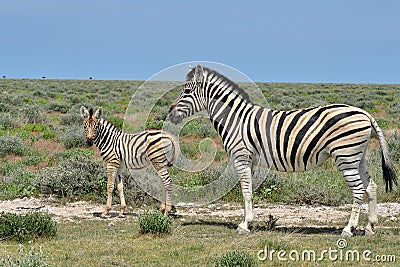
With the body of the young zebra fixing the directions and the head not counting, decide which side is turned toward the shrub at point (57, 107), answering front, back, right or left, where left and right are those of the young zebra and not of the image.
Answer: right

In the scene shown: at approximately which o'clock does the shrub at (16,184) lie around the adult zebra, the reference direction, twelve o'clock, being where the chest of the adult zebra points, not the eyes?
The shrub is roughly at 1 o'clock from the adult zebra.

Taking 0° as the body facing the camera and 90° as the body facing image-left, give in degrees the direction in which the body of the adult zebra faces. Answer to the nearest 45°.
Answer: approximately 90°

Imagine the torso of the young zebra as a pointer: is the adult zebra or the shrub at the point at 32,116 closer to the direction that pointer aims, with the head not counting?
the shrub

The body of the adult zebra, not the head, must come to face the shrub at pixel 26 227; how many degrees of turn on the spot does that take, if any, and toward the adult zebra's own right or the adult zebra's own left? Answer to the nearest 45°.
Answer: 0° — it already faces it

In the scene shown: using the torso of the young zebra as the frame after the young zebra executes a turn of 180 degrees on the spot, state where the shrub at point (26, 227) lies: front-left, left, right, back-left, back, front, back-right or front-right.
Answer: back-right

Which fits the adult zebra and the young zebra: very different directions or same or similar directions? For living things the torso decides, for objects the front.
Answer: same or similar directions

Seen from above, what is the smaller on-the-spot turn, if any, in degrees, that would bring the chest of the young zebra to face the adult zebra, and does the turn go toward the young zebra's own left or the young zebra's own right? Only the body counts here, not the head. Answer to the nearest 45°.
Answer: approximately 135° to the young zebra's own left

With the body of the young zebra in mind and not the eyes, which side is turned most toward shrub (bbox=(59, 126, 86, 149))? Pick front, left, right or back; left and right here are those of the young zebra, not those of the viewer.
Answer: right

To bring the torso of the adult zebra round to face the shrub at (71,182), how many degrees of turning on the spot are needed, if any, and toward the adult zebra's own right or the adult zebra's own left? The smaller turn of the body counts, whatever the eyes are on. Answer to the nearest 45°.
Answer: approximately 45° to the adult zebra's own right

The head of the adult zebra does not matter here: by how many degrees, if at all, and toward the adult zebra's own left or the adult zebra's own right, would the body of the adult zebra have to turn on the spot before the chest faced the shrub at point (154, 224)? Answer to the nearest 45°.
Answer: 0° — it already faces it

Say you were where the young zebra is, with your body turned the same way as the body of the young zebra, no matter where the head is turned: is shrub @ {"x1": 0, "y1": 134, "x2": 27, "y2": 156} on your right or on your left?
on your right

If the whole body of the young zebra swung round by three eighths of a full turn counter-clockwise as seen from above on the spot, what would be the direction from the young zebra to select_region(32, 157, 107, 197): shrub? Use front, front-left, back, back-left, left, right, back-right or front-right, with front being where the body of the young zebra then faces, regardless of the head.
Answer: back

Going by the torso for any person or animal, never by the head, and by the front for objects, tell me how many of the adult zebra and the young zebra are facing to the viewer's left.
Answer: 2

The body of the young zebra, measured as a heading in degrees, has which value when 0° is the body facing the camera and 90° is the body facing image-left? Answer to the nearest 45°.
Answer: approximately 90°
